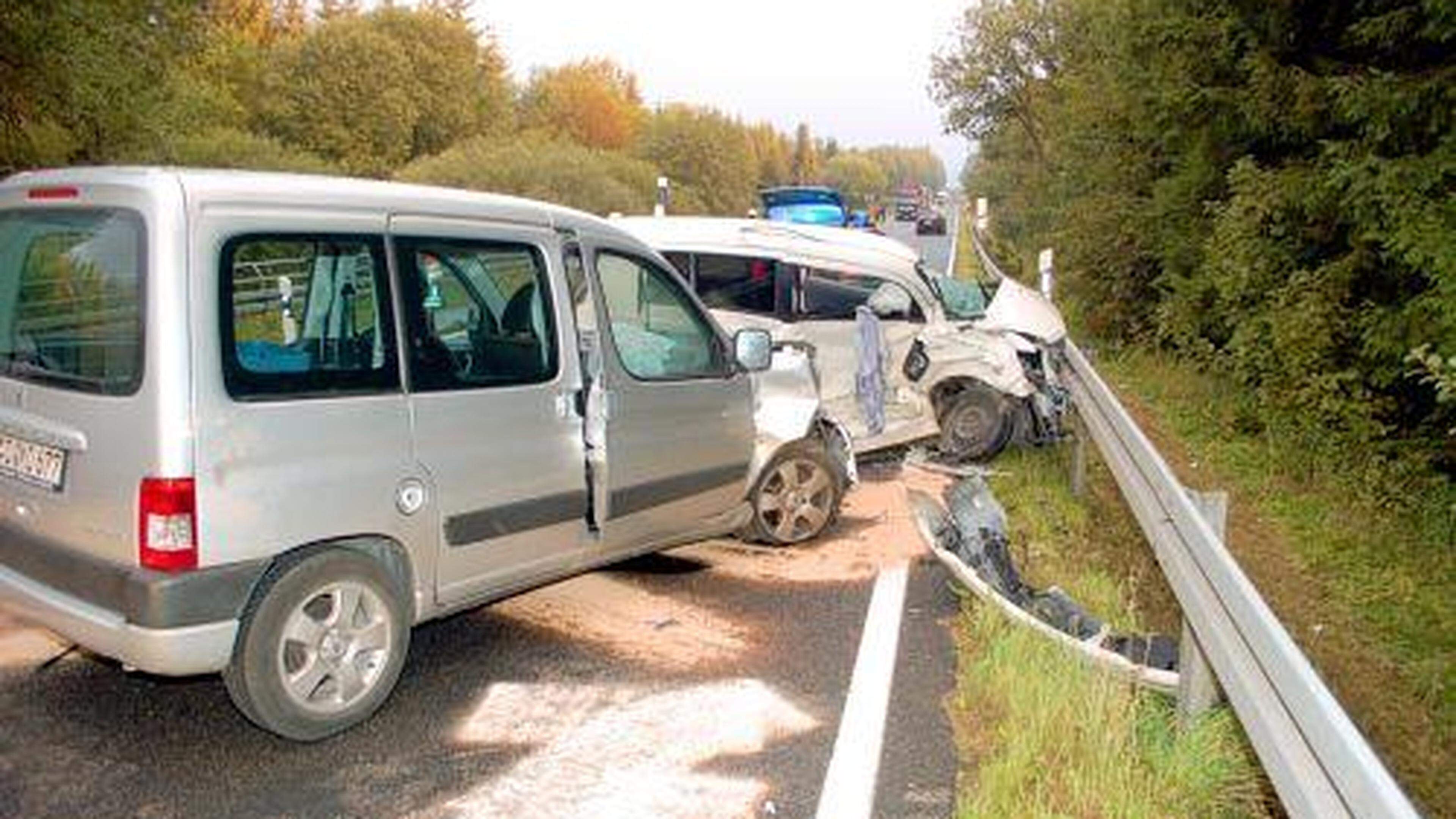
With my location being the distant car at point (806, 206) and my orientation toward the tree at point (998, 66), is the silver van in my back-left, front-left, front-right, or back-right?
back-right

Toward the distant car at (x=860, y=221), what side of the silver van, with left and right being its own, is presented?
front

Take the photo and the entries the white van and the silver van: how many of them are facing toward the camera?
0

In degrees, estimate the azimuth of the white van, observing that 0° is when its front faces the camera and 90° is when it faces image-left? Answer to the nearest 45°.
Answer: approximately 270°

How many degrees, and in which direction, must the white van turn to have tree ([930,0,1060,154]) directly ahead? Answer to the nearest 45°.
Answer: approximately 90° to its left

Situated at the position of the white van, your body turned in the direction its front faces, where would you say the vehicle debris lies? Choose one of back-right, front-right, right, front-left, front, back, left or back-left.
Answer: right

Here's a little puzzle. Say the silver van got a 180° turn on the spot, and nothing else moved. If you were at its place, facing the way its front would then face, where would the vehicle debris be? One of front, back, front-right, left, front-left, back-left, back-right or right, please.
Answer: back-left

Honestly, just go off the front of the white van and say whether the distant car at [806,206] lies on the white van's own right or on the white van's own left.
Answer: on the white van's own left

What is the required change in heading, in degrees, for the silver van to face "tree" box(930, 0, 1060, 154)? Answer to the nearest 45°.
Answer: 0° — it already faces it

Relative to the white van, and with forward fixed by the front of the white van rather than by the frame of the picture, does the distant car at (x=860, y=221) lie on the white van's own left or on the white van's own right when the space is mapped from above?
on the white van's own left

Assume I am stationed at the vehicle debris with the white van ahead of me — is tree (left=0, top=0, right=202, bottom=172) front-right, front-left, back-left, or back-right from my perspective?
front-left

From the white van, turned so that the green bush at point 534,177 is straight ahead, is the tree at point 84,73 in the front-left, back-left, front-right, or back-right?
front-left

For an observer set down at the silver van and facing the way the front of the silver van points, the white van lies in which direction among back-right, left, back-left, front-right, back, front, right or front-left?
front

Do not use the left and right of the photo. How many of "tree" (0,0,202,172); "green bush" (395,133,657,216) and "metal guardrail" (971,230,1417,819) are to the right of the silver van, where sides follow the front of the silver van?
1

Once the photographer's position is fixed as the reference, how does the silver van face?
facing away from the viewer and to the right of the viewer
